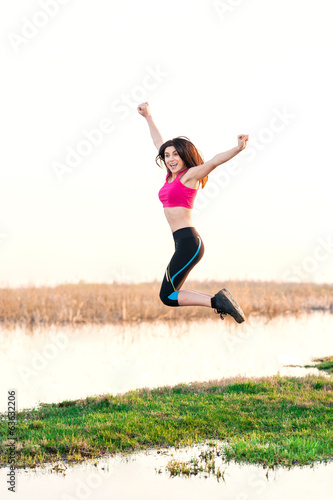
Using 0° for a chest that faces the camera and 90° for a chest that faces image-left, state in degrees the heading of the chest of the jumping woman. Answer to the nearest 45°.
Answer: approximately 45°
